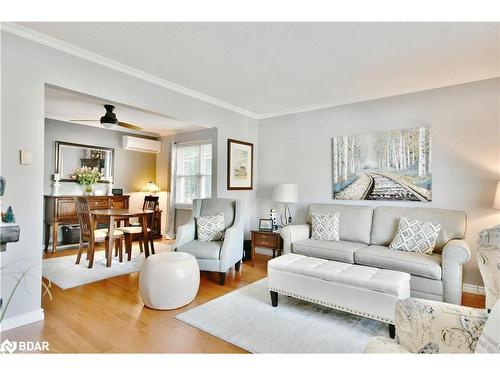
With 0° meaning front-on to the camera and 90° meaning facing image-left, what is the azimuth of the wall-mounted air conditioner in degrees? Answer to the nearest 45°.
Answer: approximately 315°

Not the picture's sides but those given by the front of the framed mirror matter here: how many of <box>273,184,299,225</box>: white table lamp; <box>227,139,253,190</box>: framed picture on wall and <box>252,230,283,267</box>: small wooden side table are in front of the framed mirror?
3

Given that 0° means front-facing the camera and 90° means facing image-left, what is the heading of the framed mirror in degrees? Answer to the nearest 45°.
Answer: approximately 315°

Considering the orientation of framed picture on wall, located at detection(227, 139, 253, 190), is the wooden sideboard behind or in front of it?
behind

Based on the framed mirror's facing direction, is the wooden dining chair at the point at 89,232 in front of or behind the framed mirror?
in front

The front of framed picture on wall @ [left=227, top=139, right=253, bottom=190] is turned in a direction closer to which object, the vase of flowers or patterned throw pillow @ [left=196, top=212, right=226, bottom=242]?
the patterned throw pillow

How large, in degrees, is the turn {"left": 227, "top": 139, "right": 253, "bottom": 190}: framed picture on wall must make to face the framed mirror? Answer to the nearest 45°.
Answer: approximately 135° to its right

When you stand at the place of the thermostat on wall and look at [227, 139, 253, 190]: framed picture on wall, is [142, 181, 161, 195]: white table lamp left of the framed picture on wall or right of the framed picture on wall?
left
